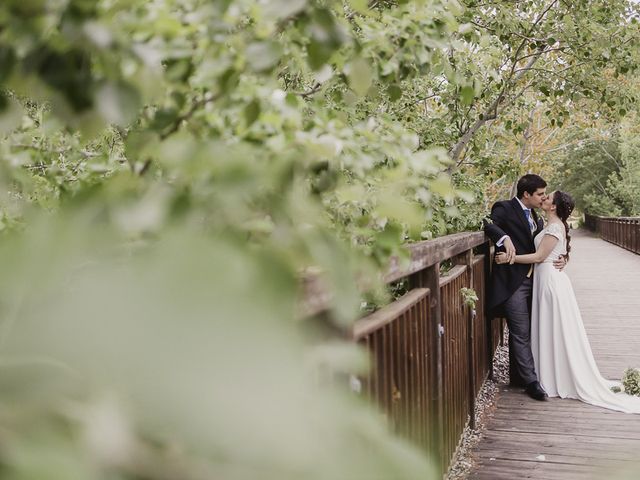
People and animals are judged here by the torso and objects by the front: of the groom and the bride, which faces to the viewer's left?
the bride

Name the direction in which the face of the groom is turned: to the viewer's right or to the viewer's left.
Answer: to the viewer's right

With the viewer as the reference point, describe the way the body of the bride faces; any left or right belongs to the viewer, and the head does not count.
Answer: facing to the left of the viewer

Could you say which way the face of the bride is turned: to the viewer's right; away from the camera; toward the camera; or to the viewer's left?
to the viewer's left

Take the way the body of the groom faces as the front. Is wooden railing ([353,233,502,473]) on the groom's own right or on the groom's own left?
on the groom's own right

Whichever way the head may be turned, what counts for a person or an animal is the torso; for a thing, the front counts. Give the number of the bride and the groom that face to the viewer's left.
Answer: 1

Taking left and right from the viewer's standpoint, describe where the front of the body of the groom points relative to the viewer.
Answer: facing the viewer and to the right of the viewer

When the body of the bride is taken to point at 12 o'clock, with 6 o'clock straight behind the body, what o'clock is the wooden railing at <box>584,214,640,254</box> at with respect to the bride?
The wooden railing is roughly at 3 o'clock from the bride.

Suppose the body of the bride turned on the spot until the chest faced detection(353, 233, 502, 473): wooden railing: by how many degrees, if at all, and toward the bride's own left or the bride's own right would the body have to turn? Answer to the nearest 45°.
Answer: approximately 90° to the bride's own left
